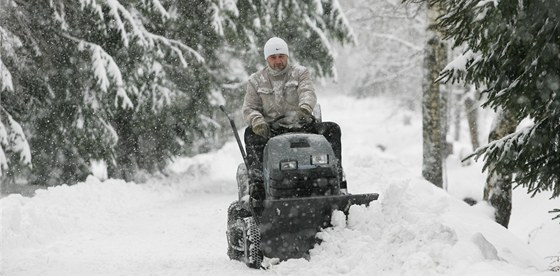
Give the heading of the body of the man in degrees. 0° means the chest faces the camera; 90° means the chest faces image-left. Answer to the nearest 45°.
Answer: approximately 0°

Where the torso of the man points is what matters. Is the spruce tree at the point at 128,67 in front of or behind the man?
behind

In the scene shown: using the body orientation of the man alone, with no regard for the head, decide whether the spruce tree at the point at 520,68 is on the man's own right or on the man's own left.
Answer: on the man's own left
